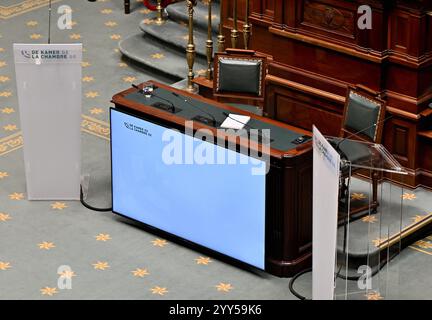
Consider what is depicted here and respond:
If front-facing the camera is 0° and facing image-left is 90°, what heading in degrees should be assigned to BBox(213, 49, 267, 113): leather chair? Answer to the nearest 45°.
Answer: approximately 0°

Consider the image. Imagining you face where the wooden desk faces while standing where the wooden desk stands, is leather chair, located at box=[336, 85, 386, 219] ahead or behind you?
behind

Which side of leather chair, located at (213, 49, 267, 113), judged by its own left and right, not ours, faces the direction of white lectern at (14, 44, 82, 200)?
right

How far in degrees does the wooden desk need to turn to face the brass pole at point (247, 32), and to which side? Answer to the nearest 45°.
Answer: approximately 135° to its right

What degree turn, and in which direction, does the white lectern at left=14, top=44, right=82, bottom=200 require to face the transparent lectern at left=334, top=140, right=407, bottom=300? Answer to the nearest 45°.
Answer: approximately 45° to its left

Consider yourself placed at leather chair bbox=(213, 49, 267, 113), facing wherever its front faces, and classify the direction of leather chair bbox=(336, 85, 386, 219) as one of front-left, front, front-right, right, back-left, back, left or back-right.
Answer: front-left

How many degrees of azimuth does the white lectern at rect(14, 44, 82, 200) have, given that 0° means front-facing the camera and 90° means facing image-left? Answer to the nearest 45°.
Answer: approximately 0°

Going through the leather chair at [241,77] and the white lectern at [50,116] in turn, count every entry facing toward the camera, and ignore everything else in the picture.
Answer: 2

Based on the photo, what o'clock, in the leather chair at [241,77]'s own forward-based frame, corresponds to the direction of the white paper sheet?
The white paper sheet is roughly at 12 o'clock from the leather chair.

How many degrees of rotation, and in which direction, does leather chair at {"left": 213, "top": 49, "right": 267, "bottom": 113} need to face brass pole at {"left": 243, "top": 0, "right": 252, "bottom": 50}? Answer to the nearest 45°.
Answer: approximately 180°
